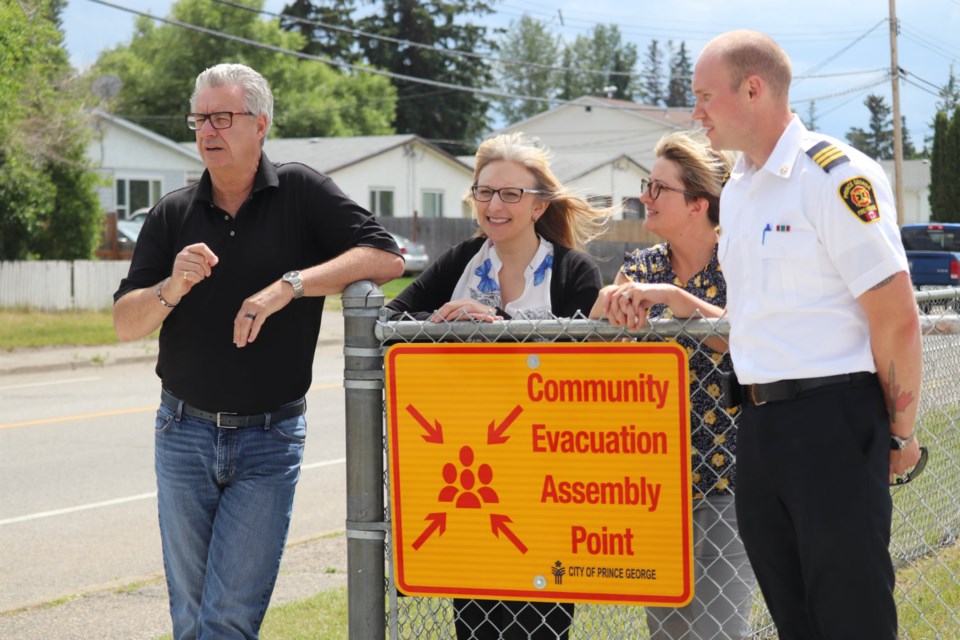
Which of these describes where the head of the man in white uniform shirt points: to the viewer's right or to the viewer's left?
to the viewer's left

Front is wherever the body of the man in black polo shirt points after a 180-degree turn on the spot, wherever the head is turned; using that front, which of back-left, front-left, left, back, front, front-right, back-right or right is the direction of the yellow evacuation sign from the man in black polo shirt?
back-right

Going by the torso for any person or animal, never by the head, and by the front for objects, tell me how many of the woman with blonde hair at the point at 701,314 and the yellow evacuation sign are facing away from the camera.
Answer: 0

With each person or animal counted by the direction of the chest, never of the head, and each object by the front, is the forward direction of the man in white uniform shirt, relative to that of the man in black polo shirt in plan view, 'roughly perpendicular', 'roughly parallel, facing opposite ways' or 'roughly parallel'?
roughly perpendicular

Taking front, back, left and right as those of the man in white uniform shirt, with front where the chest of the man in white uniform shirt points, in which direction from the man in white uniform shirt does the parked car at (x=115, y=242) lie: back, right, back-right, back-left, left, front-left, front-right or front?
right

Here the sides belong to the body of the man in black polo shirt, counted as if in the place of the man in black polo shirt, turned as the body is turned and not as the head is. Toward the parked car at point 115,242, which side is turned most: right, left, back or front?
back

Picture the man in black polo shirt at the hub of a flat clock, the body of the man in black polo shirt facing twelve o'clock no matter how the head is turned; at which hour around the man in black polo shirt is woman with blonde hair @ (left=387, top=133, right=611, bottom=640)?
The woman with blonde hair is roughly at 9 o'clock from the man in black polo shirt.

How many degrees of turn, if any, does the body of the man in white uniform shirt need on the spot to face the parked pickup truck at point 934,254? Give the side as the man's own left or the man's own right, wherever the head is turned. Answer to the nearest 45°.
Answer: approximately 135° to the man's own right
